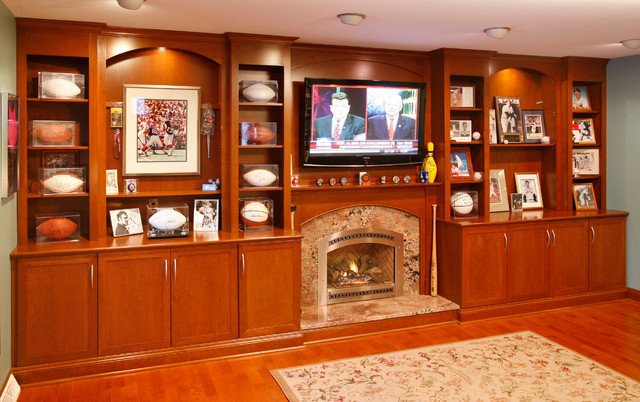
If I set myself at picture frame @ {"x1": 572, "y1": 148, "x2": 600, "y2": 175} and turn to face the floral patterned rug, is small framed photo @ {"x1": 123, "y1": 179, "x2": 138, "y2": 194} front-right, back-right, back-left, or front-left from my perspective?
front-right

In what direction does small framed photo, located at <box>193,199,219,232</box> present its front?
toward the camera

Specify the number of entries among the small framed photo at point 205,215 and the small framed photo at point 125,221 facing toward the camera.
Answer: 2

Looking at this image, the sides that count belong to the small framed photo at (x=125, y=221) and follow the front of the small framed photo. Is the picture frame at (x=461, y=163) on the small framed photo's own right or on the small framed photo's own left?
on the small framed photo's own left

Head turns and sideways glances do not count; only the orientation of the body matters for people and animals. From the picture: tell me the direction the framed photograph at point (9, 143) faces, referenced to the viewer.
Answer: facing to the right of the viewer

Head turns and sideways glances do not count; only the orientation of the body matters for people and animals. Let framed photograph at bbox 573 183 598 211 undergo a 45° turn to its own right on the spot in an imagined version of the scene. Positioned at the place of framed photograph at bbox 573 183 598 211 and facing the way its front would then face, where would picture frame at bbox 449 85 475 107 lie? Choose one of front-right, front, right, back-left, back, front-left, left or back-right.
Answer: front-right

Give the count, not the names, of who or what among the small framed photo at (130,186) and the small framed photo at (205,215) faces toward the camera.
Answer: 2

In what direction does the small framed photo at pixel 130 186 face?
toward the camera

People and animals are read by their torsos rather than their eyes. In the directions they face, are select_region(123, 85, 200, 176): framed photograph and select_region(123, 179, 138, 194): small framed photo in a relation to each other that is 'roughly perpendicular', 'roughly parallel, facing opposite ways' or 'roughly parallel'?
roughly parallel

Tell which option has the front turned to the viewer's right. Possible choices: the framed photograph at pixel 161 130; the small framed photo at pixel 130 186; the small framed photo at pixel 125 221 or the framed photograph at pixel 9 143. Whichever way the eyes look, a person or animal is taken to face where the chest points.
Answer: the framed photograph at pixel 9 143

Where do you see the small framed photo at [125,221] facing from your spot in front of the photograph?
facing the viewer

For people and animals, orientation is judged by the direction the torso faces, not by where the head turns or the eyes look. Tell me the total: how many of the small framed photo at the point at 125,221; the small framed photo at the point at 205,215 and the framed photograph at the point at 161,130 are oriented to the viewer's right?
0

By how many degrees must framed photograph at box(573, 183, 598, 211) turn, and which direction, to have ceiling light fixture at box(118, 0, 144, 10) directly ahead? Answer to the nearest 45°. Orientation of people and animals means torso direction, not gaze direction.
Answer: approximately 90° to its right

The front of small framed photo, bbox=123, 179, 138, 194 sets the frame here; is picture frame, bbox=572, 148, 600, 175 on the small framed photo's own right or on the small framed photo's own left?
on the small framed photo's own left

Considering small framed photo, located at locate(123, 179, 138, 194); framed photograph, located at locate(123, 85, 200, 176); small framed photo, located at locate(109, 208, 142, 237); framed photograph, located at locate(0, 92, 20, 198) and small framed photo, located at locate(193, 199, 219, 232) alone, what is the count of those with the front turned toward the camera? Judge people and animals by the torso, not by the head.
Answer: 4
